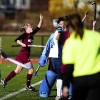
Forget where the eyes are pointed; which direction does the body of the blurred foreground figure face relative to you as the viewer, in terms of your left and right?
facing away from the viewer and to the left of the viewer

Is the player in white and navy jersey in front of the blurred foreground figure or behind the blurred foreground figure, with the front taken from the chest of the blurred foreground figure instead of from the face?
in front
